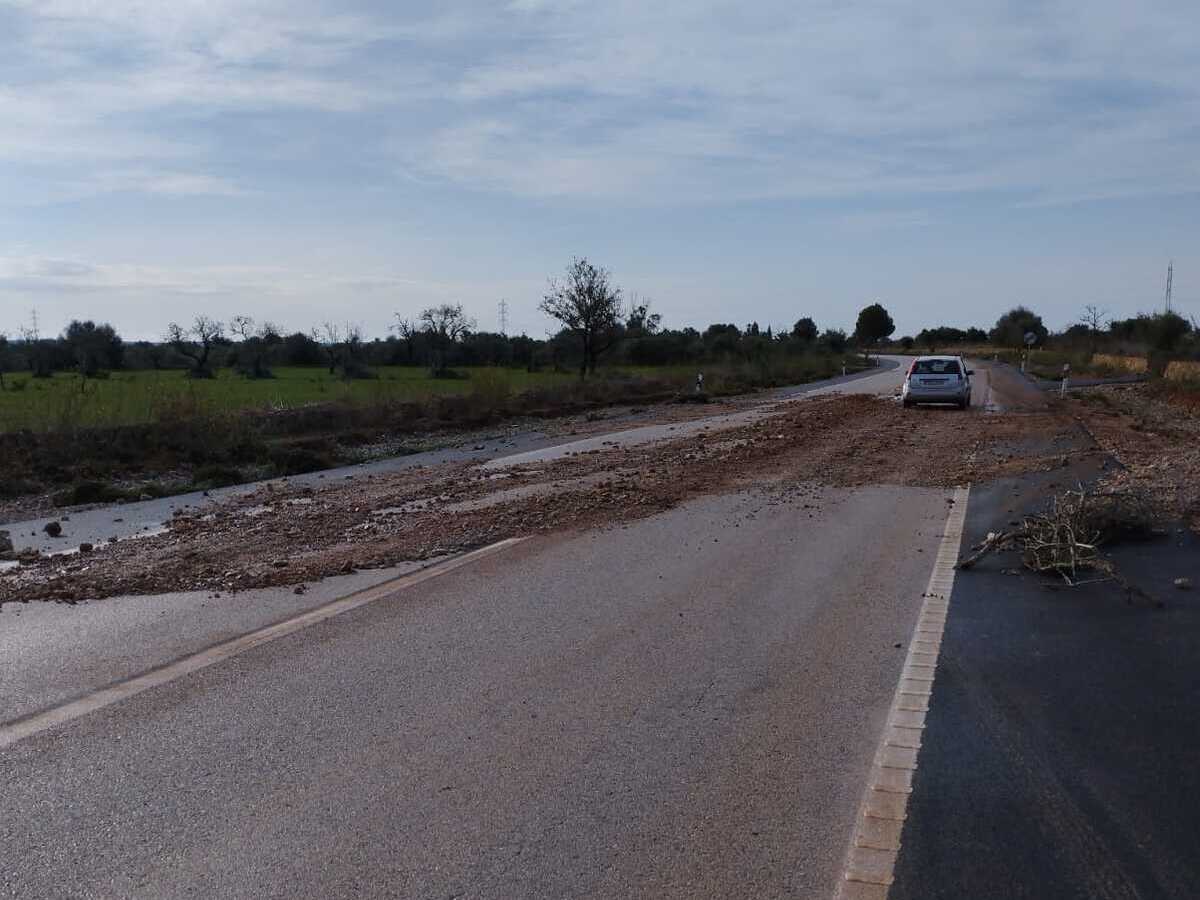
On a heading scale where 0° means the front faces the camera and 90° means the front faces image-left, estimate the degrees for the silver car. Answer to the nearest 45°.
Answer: approximately 180°
